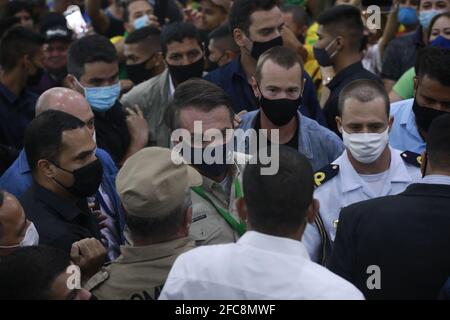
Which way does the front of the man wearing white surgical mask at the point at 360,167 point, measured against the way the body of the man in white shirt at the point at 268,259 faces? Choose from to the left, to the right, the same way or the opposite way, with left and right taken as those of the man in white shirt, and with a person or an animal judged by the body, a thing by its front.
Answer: the opposite way

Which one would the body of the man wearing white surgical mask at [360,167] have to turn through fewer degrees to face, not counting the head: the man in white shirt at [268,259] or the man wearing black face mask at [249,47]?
the man in white shirt

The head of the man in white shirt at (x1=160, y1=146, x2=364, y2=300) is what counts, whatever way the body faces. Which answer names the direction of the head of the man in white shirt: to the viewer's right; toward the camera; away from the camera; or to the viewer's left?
away from the camera

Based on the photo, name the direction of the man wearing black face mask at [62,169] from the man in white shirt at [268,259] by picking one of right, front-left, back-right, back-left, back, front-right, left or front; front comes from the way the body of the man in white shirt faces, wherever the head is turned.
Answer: front-left

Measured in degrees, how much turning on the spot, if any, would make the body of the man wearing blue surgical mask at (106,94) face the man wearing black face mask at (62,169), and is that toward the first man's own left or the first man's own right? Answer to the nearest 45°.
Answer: approximately 45° to the first man's own right

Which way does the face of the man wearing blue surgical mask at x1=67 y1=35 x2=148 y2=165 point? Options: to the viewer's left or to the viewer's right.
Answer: to the viewer's right

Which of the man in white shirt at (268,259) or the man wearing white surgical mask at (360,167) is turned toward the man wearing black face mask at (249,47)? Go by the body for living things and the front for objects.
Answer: the man in white shirt

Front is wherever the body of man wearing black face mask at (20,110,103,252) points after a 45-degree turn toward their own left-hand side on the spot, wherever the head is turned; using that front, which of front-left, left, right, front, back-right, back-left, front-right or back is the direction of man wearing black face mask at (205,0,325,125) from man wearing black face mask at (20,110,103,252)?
front-left

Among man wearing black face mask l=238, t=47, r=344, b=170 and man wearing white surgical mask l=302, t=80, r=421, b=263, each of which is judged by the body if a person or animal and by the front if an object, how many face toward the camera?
2
